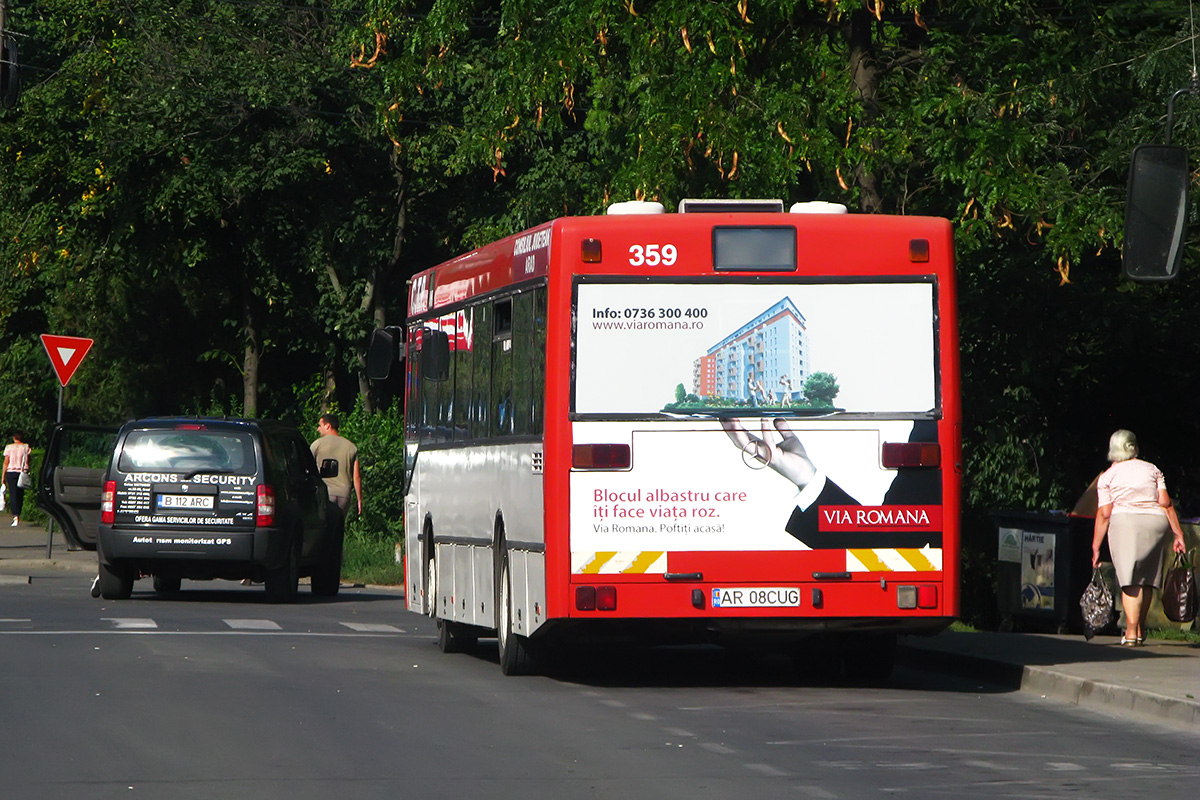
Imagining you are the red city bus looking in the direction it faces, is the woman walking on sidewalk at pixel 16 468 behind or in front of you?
in front

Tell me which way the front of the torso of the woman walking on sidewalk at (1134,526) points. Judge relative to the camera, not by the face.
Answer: away from the camera

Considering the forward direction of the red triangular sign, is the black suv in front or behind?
in front

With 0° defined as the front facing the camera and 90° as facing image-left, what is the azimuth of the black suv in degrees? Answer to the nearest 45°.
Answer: approximately 180°

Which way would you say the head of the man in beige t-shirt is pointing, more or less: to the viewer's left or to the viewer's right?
to the viewer's left

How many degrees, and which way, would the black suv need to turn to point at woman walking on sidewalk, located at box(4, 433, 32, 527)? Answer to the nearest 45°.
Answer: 0° — it already faces them

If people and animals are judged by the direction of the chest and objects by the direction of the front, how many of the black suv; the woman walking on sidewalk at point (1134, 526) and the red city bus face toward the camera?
0

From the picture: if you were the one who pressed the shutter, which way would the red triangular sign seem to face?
facing the viewer

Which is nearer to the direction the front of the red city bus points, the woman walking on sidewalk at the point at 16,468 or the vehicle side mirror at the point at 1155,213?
the woman walking on sidewalk

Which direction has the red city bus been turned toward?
away from the camera
